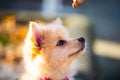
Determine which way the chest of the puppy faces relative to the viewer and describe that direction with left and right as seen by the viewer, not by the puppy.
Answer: facing to the right of the viewer
